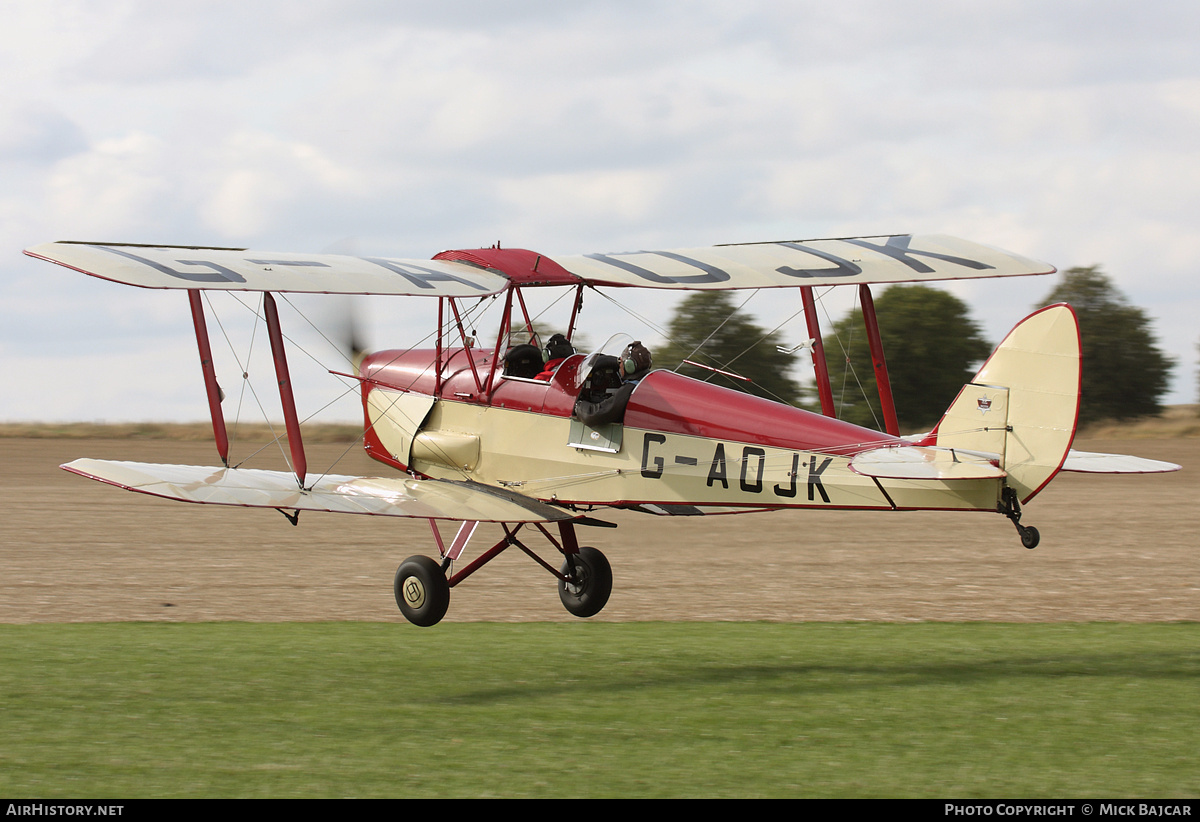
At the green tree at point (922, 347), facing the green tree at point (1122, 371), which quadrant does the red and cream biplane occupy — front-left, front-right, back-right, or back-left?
back-right

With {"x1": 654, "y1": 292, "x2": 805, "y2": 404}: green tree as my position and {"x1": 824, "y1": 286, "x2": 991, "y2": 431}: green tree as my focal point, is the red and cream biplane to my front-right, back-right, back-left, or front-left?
back-right

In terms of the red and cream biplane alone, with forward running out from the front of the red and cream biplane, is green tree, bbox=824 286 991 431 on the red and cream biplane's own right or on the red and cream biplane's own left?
on the red and cream biplane's own right

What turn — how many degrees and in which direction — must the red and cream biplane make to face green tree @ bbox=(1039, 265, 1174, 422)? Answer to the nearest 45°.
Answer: approximately 90° to its right

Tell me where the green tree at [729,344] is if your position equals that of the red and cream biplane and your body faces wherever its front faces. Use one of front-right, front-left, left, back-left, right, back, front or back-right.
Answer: front-right

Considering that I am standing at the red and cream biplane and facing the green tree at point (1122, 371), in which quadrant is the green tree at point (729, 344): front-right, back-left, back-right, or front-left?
front-left

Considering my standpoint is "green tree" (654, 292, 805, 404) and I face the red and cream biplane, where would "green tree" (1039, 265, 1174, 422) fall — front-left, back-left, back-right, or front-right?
back-left

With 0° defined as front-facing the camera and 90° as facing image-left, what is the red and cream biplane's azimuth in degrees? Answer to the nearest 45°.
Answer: approximately 135°
